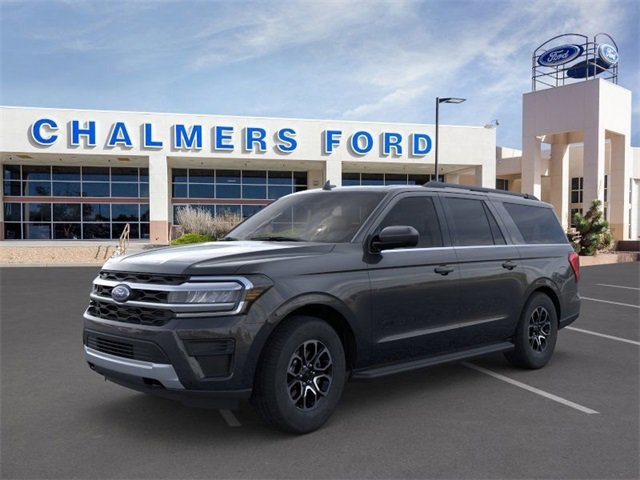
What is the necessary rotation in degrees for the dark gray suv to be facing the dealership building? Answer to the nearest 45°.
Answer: approximately 135° to its right

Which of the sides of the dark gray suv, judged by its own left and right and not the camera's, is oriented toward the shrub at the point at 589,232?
back

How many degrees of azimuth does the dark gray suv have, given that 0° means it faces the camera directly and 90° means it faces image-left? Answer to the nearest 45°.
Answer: approximately 45°

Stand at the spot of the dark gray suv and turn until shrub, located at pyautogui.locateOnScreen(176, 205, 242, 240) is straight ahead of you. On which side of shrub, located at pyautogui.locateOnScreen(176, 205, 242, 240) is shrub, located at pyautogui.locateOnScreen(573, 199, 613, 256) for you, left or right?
right

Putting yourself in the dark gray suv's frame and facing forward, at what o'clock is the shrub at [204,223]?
The shrub is roughly at 4 o'clock from the dark gray suv.
